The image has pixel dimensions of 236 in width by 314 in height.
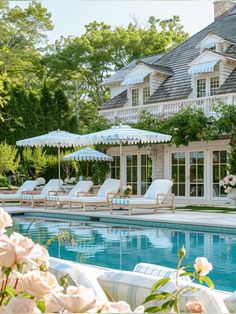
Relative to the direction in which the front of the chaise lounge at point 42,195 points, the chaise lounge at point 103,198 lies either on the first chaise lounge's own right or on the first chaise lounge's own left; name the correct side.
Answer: on the first chaise lounge's own left

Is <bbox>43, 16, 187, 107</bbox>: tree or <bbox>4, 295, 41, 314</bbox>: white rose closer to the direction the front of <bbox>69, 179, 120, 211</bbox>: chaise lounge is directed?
the white rose

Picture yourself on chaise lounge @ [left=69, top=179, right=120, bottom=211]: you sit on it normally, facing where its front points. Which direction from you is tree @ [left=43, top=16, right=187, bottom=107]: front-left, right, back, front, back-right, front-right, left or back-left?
back-right

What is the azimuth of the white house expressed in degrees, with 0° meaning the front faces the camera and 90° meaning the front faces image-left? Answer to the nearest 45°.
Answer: approximately 45°

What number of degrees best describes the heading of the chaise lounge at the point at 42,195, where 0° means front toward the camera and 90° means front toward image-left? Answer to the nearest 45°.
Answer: approximately 45°
